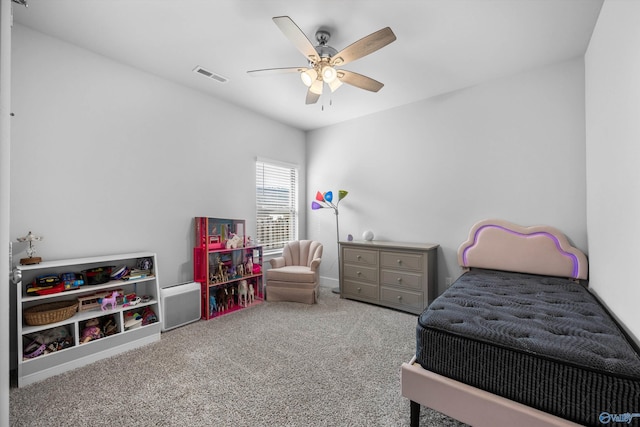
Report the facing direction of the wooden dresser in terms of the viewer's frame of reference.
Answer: facing the viewer and to the left of the viewer

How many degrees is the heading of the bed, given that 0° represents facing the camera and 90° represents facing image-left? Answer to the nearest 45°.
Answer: approximately 0°

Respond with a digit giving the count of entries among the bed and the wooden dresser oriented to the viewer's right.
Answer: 0

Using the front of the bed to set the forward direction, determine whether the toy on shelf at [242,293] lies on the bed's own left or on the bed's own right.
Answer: on the bed's own right

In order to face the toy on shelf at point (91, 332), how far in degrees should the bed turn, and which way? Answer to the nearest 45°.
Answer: approximately 90° to its right

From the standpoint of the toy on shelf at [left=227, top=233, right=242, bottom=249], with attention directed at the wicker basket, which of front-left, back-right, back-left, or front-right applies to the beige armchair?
back-left

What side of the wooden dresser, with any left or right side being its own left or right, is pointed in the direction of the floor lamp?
right

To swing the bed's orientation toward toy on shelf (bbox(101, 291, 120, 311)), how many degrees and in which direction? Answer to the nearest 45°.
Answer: approximately 90° to its right

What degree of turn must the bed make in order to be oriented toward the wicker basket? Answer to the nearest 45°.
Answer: approximately 90° to its right

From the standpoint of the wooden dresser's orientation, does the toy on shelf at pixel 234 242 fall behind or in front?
in front

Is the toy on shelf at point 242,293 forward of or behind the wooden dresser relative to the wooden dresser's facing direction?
forward

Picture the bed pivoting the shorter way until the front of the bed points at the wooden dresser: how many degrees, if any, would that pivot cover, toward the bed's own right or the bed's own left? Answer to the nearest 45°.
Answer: approximately 135° to the bed's own right
